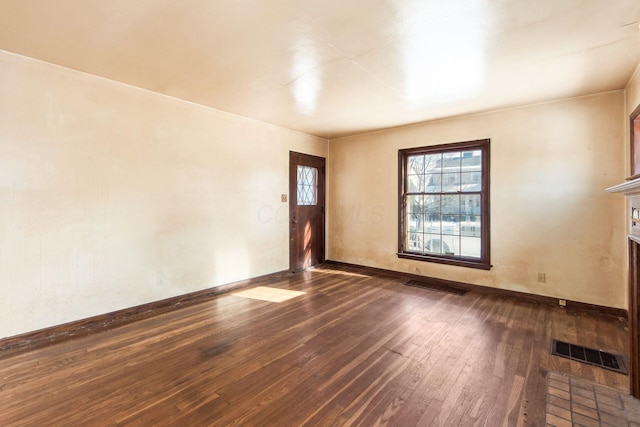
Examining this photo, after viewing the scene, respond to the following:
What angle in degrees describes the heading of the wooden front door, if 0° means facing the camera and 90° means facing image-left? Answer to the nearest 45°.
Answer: approximately 315°

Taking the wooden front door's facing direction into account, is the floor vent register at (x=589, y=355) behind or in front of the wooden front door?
in front

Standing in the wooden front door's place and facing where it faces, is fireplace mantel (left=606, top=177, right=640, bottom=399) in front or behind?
in front

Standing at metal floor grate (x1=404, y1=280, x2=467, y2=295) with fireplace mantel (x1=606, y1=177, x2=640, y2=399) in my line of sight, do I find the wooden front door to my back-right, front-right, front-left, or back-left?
back-right
